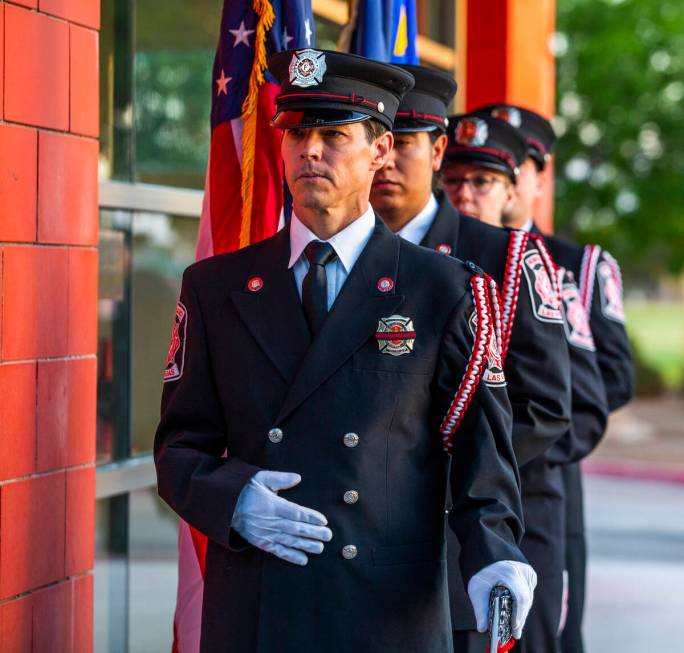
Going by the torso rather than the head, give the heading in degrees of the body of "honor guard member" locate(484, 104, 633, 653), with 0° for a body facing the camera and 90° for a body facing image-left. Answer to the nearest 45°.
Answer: approximately 45°

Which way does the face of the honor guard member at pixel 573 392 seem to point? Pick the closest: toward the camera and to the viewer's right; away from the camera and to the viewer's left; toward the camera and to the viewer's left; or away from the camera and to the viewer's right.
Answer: toward the camera and to the viewer's left

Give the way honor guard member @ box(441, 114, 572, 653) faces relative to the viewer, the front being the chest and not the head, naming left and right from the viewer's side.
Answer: facing the viewer and to the left of the viewer

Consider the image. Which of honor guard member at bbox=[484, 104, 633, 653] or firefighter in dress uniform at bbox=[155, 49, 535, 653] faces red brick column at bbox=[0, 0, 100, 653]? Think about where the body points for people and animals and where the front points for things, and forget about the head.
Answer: the honor guard member

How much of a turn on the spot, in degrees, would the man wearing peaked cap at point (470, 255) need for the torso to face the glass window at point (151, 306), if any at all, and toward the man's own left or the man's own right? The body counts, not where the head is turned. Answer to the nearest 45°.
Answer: approximately 90° to the man's own right

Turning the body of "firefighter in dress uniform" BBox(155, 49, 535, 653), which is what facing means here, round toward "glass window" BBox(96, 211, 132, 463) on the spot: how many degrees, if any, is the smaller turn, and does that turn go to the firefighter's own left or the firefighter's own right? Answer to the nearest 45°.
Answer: approximately 135° to the firefighter's own right

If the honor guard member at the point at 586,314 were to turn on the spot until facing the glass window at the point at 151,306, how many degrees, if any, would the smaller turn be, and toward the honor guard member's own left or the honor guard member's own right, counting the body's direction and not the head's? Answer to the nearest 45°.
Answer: approximately 45° to the honor guard member's own right

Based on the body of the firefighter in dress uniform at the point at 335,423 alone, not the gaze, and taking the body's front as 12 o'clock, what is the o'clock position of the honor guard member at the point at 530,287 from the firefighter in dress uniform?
The honor guard member is roughly at 7 o'clock from the firefighter in dress uniform.
